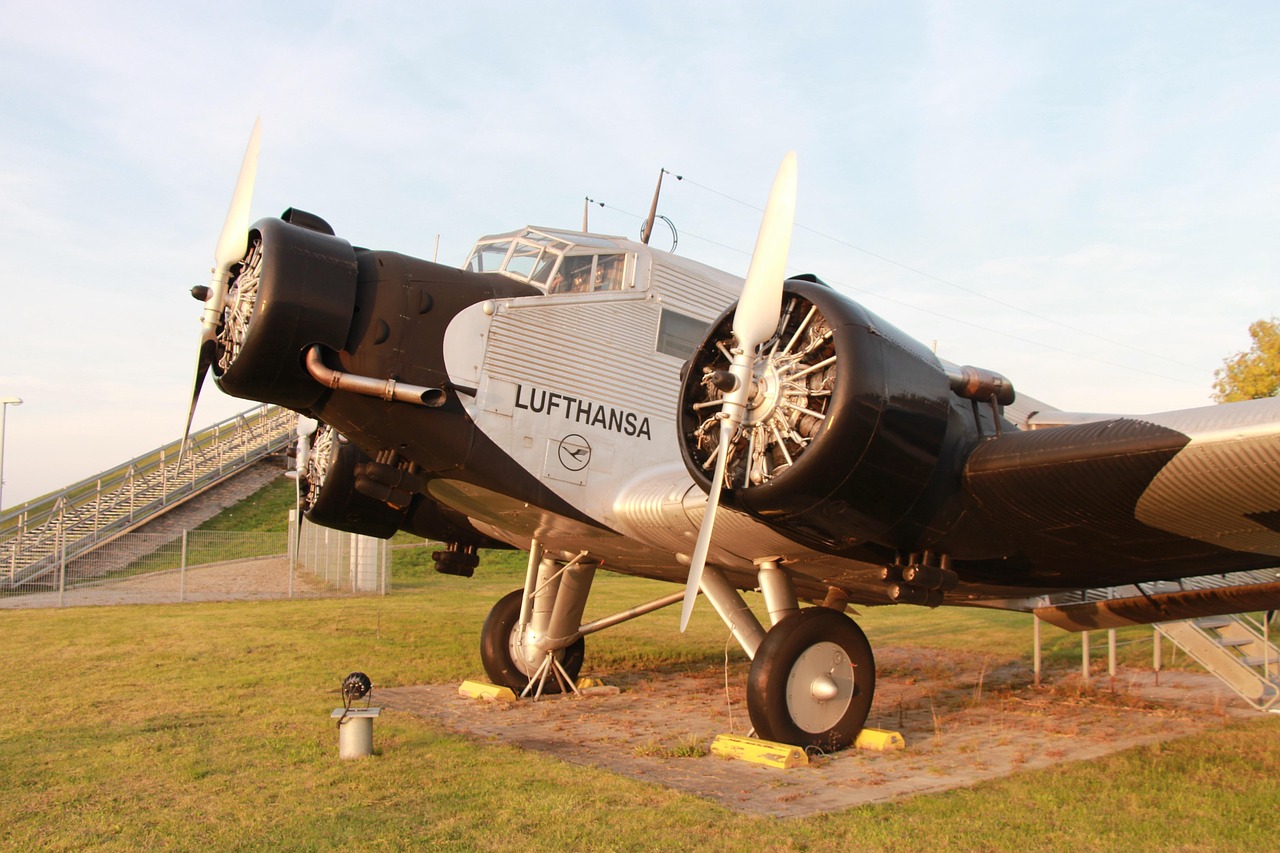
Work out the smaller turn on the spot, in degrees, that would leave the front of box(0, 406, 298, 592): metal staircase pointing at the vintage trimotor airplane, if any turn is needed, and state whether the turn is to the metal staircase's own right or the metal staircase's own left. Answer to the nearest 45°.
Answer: approximately 45° to the metal staircase's own left

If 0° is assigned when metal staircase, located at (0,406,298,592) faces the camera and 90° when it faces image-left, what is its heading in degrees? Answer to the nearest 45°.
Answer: approximately 45°

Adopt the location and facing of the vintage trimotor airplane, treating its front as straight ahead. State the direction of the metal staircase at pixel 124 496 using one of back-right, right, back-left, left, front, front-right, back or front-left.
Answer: right

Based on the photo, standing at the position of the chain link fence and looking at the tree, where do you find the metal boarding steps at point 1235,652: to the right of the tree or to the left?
right

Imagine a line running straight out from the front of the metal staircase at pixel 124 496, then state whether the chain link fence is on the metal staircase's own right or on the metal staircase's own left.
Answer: on the metal staircase's own left

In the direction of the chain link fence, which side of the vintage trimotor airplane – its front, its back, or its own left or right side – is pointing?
right

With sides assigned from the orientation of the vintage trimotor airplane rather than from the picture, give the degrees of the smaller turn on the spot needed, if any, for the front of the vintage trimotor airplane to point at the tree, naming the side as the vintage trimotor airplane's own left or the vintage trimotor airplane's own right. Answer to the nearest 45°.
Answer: approximately 180°

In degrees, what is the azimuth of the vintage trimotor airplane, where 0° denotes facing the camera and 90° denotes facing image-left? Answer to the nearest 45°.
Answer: approximately 45°
